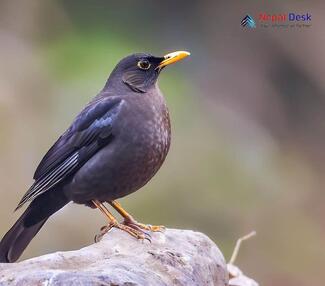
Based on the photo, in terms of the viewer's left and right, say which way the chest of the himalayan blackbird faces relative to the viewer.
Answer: facing to the right of the viewer

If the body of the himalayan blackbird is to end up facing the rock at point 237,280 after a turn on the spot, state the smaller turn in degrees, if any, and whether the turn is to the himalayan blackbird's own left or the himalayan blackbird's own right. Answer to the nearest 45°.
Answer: approximately 45° to the himalayan blackbird's own left
